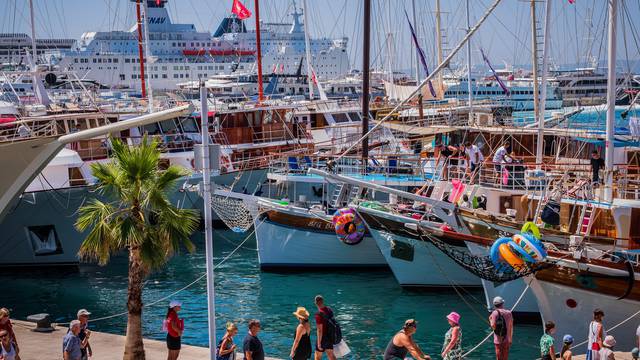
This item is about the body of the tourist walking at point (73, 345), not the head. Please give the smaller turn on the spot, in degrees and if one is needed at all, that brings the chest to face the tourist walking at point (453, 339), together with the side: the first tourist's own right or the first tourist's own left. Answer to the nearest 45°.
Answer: approximately 45° to the first tourist's own left

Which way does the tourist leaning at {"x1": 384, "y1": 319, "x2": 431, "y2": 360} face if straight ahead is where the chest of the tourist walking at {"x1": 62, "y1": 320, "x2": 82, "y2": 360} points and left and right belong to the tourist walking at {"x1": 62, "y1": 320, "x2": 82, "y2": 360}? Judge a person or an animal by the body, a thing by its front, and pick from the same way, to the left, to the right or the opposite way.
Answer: the same way

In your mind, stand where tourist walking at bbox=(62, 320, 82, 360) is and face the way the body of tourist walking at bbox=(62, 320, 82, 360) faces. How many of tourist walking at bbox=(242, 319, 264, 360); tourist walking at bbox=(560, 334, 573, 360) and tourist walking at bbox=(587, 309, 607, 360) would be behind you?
0

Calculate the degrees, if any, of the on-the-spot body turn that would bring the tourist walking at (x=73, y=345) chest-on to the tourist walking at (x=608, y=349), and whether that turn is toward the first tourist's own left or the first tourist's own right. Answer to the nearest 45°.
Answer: approximately 45° to the first tourist's own left

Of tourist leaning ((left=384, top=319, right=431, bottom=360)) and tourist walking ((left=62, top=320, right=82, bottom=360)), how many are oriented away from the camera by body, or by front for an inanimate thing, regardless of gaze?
0

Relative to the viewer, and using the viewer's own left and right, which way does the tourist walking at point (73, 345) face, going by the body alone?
facing the viewer and to the right of the viewer
